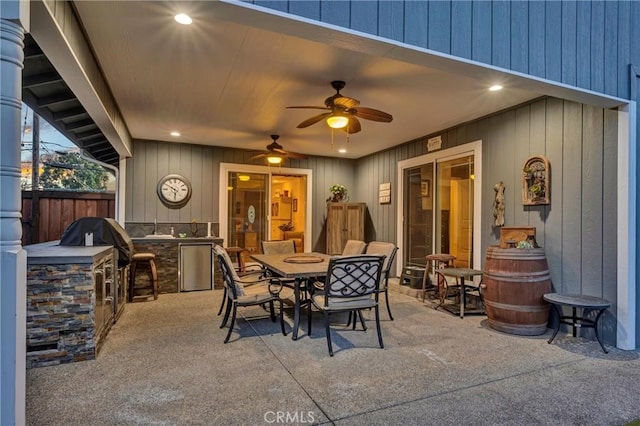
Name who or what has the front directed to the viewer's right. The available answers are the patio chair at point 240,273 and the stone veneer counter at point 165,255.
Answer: the patio chair

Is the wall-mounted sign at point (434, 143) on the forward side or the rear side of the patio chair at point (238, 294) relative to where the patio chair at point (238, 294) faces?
on the forward side

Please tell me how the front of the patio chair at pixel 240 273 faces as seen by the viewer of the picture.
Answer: facing to the right of the viewer

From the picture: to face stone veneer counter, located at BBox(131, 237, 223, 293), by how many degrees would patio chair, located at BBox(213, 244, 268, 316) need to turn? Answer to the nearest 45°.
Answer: approximately 135° to its left

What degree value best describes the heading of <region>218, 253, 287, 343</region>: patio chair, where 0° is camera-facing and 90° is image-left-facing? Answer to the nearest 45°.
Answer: approximately 270°

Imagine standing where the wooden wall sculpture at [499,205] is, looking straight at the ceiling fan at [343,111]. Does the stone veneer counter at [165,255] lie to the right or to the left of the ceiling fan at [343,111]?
right

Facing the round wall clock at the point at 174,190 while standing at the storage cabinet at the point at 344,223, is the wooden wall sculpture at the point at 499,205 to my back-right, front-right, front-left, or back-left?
back-left

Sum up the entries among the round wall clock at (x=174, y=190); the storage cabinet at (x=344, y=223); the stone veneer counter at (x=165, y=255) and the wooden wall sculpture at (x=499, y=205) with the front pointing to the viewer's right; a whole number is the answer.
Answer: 0

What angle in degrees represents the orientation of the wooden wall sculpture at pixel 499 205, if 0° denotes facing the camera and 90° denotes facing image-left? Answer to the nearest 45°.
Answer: approximately 45°

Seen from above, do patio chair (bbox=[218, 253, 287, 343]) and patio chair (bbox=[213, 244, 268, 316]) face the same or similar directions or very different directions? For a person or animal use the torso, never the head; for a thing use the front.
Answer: same or similar directions

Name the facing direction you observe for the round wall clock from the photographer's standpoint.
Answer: facing the viewer

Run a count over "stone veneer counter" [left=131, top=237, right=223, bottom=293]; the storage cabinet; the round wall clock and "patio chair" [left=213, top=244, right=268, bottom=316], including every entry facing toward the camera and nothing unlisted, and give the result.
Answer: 3

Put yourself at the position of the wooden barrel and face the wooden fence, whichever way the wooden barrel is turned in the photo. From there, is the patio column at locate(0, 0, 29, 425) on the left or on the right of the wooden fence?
left

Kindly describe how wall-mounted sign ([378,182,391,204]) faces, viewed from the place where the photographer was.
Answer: facing the viewer and to the left of the viewer

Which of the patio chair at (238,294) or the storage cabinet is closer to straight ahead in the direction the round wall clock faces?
the patio chair

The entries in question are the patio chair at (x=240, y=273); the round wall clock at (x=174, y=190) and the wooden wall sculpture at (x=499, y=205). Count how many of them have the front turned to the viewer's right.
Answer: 1
